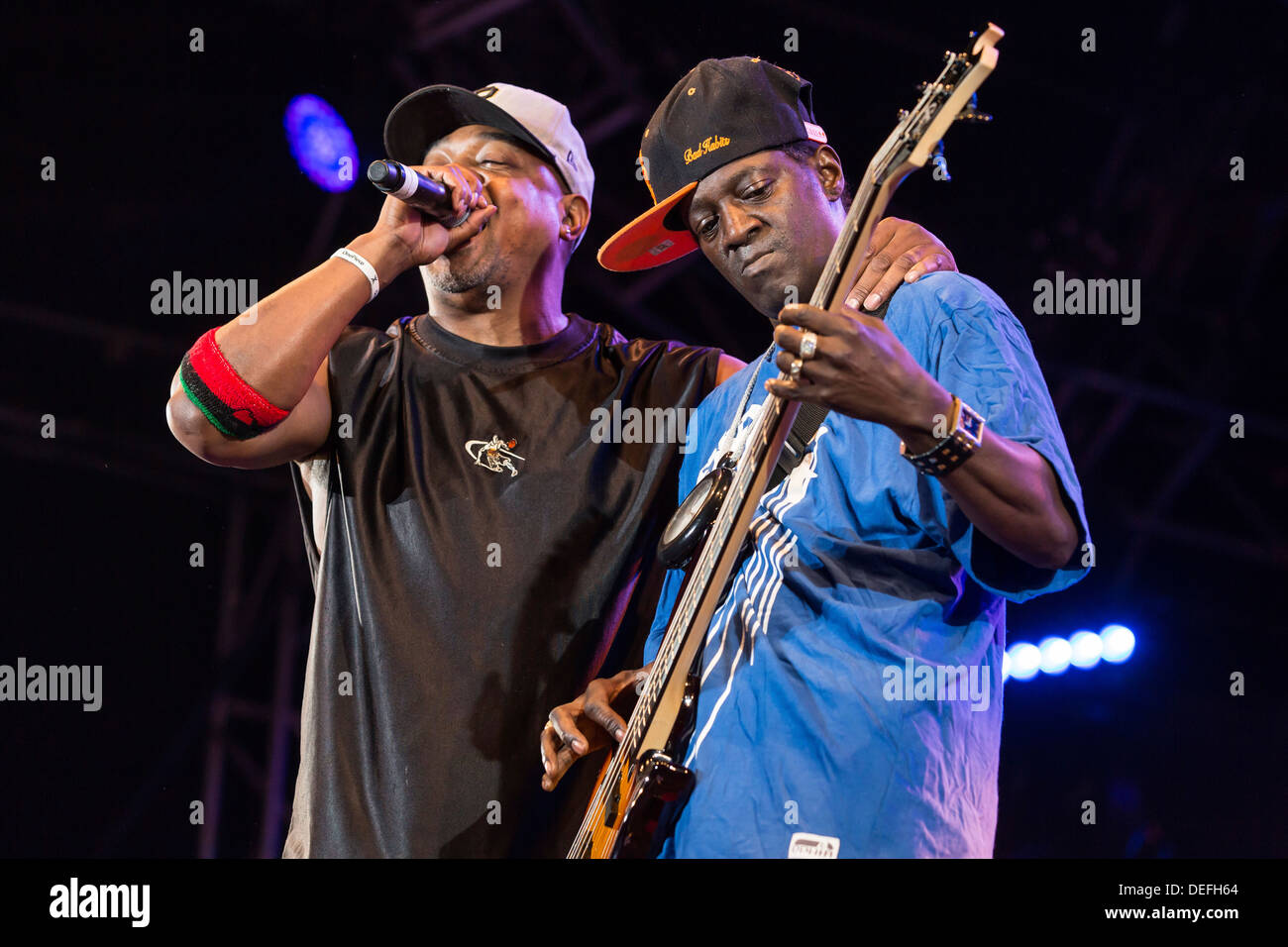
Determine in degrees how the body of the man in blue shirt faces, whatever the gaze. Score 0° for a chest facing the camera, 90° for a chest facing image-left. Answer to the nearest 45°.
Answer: approximately 45°

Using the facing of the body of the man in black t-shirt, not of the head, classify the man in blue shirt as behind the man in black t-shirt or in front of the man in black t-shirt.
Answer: in front

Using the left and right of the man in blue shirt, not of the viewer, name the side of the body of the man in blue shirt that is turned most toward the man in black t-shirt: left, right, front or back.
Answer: right

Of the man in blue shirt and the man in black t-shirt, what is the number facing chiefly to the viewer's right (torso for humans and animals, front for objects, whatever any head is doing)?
0
